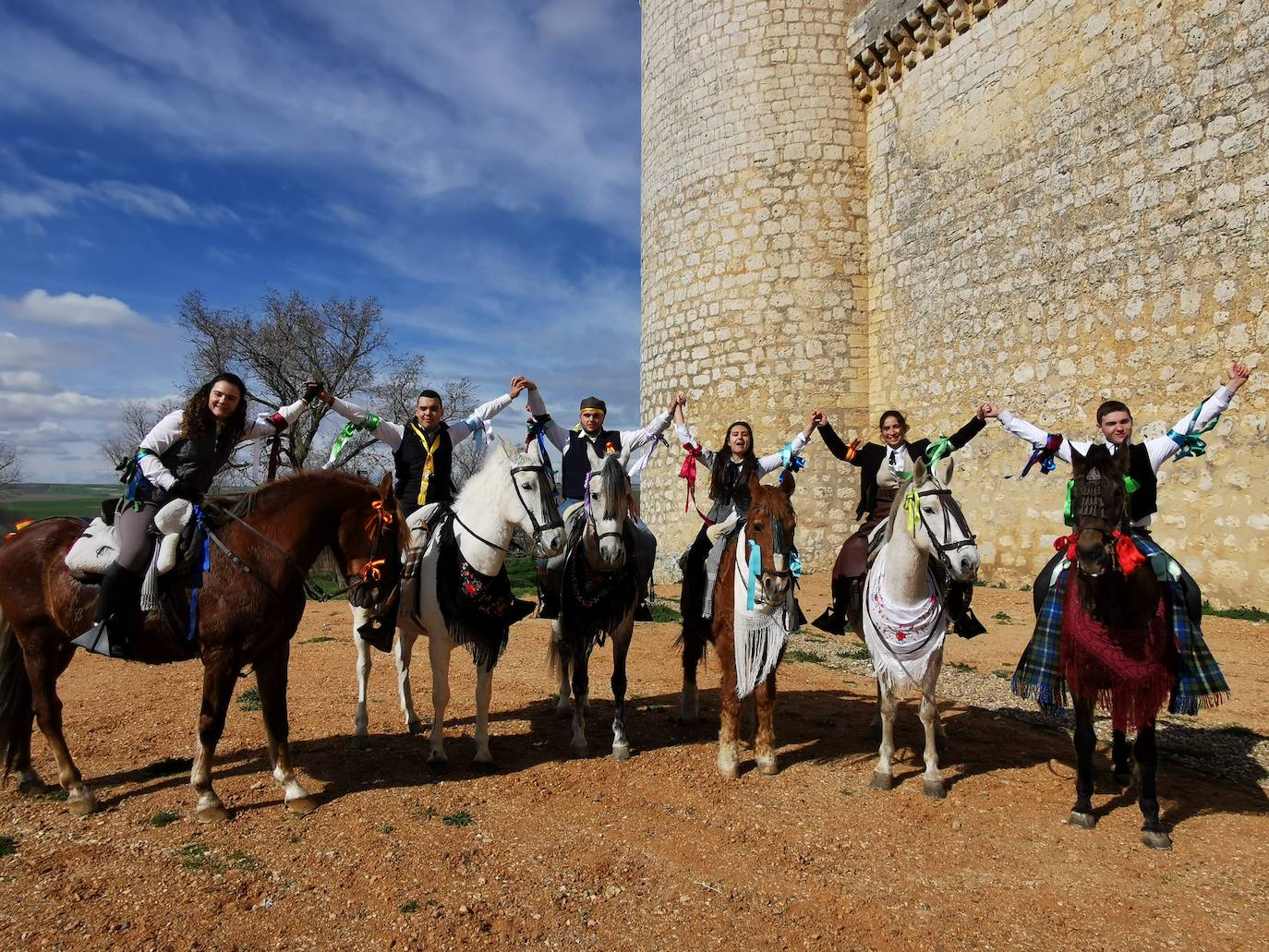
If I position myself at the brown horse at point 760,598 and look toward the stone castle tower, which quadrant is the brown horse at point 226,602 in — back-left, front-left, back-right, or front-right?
back-left

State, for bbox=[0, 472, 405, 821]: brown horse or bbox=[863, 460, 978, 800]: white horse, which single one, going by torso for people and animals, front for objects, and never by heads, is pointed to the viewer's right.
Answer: the brown horse

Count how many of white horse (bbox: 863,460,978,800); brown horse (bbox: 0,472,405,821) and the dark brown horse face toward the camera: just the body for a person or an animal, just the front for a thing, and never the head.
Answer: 2

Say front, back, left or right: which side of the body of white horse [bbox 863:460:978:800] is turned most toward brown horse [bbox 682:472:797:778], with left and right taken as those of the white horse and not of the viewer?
right

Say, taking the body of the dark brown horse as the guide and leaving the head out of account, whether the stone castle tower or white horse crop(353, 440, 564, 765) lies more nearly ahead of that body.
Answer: the white horse

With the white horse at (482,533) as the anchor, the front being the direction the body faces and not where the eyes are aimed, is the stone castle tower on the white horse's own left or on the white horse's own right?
on the white horse's own left

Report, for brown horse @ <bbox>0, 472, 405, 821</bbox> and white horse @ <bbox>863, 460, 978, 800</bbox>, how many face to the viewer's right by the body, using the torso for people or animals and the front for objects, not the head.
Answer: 1

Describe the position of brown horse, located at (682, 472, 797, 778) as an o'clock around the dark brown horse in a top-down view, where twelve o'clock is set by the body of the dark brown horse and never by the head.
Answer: The brown horse is roughly at 3 o'clock from the dark brown horse.

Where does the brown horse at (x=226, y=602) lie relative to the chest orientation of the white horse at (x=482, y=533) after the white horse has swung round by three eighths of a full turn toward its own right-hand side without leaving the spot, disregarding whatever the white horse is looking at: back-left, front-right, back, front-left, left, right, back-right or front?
front

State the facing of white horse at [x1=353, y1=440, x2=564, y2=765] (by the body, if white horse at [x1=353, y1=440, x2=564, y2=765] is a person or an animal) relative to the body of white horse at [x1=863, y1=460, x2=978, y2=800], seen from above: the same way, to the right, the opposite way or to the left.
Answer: to the left

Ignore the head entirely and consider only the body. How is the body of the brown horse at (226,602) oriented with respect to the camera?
to the viewer's right
